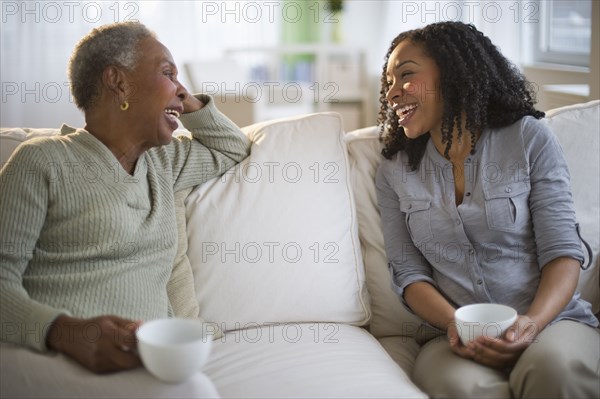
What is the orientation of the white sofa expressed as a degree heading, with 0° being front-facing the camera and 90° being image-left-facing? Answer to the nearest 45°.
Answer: approximately 0°

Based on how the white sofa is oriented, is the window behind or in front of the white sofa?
behind

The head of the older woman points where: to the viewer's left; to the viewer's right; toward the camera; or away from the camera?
to the viewer's right

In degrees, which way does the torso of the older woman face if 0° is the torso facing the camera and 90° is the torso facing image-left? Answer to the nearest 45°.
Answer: approximately 315°
